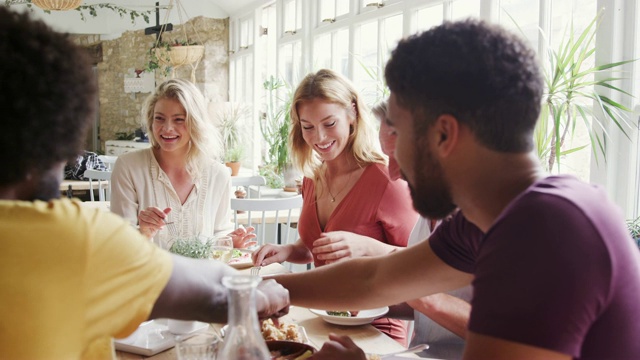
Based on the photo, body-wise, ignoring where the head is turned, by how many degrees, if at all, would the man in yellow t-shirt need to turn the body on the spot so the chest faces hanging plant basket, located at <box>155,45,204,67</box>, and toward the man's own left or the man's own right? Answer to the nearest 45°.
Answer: approximately 45° to the man's own left

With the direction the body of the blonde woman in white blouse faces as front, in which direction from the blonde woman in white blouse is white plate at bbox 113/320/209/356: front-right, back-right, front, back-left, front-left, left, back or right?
front

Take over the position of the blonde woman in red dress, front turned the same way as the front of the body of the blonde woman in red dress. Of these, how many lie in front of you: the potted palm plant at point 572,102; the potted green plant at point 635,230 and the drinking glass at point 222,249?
1

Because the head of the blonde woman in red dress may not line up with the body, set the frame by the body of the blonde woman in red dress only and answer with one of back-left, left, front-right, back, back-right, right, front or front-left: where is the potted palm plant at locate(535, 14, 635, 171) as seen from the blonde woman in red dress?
back-left

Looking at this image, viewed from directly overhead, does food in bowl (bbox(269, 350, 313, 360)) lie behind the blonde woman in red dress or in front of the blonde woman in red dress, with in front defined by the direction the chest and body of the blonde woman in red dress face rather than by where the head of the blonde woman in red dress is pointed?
in front

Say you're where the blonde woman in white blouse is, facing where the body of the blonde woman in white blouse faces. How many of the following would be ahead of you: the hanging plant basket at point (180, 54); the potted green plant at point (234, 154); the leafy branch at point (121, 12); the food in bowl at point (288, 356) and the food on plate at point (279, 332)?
2

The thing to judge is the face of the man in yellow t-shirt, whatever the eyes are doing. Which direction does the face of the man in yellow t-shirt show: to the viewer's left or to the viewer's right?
to the viewer's right

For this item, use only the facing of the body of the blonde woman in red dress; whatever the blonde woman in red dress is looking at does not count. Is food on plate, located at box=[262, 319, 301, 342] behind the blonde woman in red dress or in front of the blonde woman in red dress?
in front

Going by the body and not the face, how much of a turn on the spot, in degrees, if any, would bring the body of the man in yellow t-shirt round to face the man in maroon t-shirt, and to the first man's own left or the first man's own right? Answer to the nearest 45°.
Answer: approximately 45° to the first man's own right

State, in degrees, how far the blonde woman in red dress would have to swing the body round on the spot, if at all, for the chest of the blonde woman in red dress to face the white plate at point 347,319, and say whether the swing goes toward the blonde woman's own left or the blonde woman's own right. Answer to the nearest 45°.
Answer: approximately 45° to the blonde woman's own left

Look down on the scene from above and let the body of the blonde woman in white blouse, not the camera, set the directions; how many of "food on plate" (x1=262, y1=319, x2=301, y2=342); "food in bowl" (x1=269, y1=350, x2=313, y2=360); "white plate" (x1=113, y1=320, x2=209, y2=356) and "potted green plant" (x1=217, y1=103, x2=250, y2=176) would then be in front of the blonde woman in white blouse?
3

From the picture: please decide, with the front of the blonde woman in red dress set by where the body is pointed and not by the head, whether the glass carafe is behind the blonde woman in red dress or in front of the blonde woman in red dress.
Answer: in front

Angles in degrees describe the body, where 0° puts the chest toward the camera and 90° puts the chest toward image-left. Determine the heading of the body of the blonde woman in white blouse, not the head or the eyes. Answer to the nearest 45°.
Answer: approximately 0°

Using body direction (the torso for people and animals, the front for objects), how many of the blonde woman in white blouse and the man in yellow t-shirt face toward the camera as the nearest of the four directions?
1

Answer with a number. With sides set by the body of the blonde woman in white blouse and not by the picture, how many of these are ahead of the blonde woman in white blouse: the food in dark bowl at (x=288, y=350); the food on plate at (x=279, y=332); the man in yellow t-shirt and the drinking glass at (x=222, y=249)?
4

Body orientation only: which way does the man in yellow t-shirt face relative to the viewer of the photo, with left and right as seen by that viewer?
facing away from the viewer and to the right of the viewer

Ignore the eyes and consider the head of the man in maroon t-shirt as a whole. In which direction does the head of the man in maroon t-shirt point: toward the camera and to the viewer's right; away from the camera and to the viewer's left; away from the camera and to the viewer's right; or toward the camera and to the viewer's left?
away from the camera and to the viewer's left

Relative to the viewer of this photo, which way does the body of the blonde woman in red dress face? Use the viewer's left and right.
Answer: facing the viewer and to the left of the viewer

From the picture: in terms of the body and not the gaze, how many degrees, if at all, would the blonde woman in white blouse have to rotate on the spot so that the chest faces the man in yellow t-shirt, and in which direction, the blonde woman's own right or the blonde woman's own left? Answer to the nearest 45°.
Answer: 0° — they already face them
